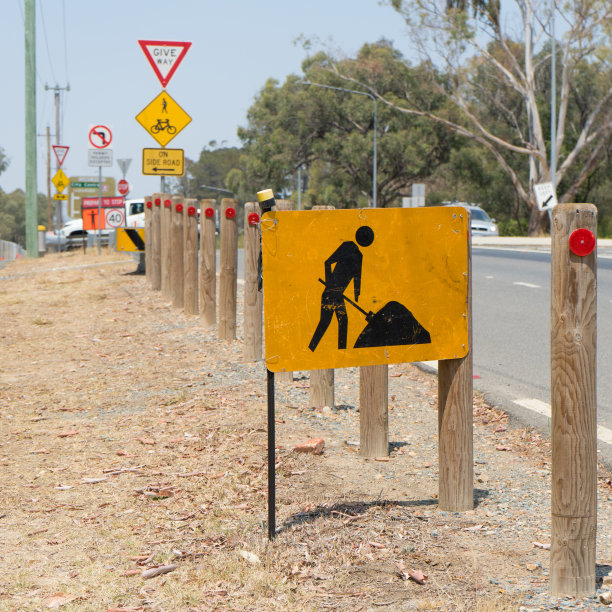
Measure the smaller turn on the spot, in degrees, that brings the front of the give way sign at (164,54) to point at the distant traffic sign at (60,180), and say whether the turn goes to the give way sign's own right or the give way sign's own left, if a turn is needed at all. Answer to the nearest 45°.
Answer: approximately 180°

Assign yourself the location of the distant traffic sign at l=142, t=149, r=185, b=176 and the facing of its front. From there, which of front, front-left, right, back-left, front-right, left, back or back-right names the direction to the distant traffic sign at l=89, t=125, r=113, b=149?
back

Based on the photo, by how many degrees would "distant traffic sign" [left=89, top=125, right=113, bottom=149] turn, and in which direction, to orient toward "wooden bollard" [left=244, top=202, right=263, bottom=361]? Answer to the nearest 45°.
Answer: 0° — it already faces it

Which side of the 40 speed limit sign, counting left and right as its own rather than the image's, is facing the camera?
front

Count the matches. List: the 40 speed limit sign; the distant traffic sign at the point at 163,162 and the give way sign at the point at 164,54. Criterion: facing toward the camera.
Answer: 3

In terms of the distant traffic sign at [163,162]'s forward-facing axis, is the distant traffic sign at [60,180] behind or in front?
behind

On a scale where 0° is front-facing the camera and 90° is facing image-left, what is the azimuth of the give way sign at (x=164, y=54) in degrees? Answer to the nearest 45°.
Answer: approximately 0°

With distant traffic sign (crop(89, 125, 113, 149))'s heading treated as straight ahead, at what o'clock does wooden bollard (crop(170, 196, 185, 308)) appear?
The wooden bollard is roughly at 12 o'clock from the distant traffic sign.

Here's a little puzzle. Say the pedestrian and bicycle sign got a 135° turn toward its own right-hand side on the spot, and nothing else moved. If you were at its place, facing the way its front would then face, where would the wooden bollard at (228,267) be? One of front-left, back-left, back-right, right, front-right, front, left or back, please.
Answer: back-left

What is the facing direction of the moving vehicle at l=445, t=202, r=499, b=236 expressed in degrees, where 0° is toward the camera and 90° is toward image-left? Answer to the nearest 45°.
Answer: approximately 315°
